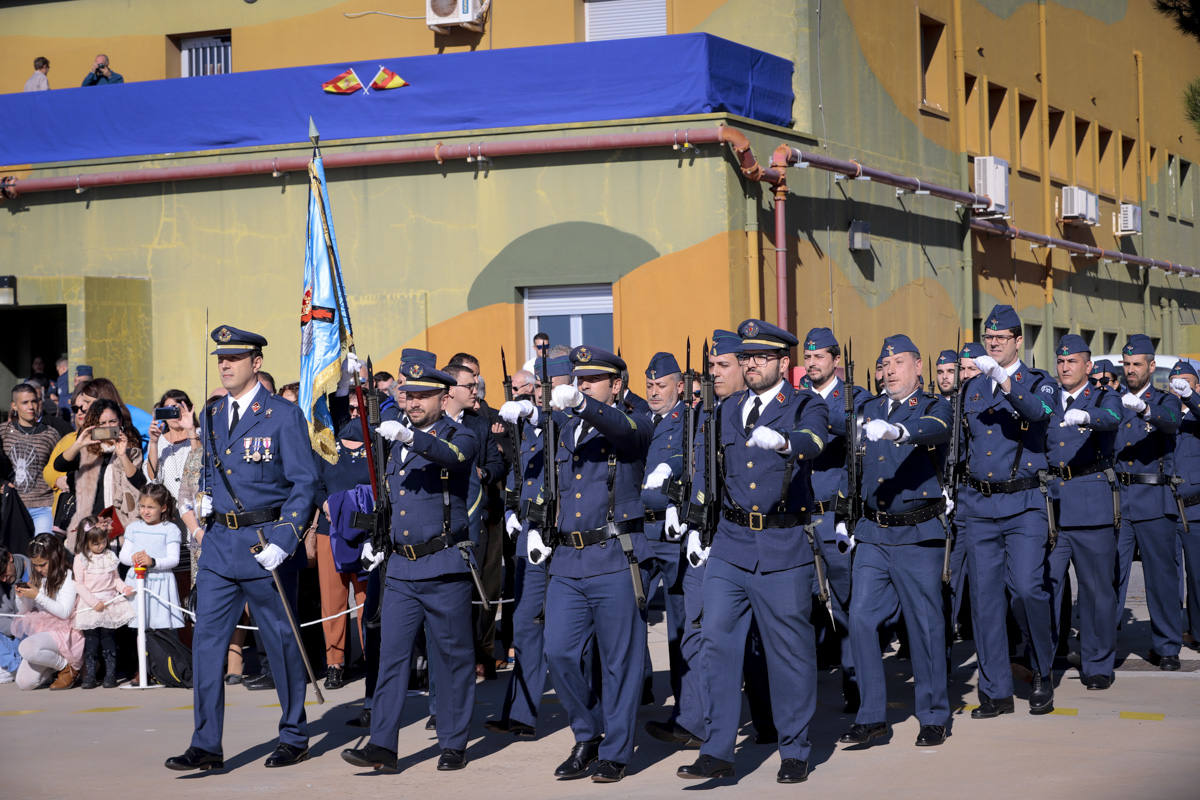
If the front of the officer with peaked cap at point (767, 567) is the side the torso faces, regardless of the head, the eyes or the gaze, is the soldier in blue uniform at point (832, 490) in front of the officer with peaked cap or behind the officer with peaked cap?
behind

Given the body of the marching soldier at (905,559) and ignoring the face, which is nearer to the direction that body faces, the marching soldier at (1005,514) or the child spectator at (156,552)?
the child spectator

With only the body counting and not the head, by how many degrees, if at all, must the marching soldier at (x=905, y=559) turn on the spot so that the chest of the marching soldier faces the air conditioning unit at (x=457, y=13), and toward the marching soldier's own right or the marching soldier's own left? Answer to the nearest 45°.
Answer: approximately 90° to the marching soldier's own right

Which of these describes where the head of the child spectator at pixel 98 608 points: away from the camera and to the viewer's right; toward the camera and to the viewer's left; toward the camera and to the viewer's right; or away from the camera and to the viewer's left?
toward the camera and to the viewer's right

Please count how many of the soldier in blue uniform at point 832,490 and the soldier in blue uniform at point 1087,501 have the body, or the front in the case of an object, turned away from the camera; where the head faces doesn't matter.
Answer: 0

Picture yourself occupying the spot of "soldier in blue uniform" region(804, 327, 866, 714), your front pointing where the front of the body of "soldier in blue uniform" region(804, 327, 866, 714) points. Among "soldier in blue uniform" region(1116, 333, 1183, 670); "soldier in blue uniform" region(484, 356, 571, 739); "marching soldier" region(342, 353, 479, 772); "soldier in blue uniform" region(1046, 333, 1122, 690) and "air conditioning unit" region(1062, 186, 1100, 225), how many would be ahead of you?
2

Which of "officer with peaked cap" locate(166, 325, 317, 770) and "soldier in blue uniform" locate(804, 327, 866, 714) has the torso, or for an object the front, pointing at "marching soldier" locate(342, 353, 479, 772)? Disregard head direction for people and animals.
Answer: the soldier in blue uniform

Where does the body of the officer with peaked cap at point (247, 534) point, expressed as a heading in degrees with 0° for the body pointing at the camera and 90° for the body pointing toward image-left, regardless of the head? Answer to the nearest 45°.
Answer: approximately 45°

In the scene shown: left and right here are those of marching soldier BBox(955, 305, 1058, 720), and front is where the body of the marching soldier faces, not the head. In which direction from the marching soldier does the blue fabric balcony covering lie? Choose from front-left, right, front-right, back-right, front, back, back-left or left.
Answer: right

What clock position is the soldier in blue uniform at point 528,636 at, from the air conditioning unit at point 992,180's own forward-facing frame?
The soldier in blue uniform is roughly at 2 o'clock from the air conditioning unit.

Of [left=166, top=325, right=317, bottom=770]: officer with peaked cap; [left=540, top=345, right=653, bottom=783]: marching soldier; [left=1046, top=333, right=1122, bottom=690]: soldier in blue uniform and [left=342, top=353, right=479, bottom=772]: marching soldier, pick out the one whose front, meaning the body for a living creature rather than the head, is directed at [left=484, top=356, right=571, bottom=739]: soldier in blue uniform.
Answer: [left=1046, top=333, right=1122, bottom=690]: soldier in blue uniform

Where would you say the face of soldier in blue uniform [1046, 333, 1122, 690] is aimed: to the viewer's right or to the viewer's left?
to the viewer's left

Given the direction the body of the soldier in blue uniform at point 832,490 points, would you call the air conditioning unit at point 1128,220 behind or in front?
behind
